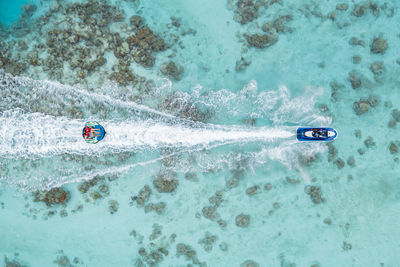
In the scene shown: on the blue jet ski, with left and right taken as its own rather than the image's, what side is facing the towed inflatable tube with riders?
back

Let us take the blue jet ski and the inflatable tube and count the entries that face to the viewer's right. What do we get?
2

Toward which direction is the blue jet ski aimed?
to the viewer's right

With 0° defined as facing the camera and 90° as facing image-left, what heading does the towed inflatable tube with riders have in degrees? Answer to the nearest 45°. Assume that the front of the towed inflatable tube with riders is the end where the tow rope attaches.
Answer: approximately 270°
